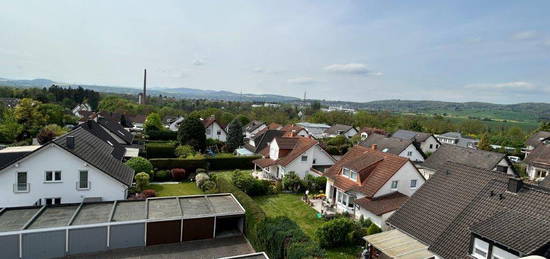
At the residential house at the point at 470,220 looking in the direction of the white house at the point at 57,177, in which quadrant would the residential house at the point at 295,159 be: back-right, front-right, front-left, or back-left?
front-right

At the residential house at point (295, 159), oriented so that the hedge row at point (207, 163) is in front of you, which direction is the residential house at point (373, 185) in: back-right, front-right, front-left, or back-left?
back-left

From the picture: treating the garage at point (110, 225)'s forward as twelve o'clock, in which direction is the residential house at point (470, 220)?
The residential house is roughly at 10 o'clock from the garage.

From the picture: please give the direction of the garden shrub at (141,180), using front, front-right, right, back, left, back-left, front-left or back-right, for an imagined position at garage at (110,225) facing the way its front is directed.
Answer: back

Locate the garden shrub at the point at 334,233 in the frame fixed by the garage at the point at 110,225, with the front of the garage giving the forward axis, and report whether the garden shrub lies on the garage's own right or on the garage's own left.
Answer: on the garage's own left

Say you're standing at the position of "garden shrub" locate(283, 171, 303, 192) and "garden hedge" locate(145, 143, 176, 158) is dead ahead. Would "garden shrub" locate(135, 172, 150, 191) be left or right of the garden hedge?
left

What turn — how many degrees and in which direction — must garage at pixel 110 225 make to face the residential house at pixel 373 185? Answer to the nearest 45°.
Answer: approximately 90° to its left

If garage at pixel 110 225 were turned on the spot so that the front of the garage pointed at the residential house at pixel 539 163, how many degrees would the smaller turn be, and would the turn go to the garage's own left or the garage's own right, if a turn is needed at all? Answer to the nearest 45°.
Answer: approximately 90° to the garage's own left

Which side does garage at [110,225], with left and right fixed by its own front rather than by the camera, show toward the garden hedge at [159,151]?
back

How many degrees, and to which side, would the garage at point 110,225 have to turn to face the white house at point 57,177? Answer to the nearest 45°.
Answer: approximately 135° to its right

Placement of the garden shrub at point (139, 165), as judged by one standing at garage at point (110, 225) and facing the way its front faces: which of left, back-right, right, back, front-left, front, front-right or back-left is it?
back

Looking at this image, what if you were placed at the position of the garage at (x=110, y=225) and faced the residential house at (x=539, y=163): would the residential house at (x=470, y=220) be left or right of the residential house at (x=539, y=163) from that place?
right

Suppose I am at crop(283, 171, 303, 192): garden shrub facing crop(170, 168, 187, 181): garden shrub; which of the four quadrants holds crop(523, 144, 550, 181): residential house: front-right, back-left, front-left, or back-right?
back-right

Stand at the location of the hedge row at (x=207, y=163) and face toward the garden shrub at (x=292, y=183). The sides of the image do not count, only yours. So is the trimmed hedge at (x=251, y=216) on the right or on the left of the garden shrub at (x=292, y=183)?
right

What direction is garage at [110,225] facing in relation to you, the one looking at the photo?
facing the viewer

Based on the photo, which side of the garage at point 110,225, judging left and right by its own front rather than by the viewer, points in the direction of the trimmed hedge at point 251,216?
left
